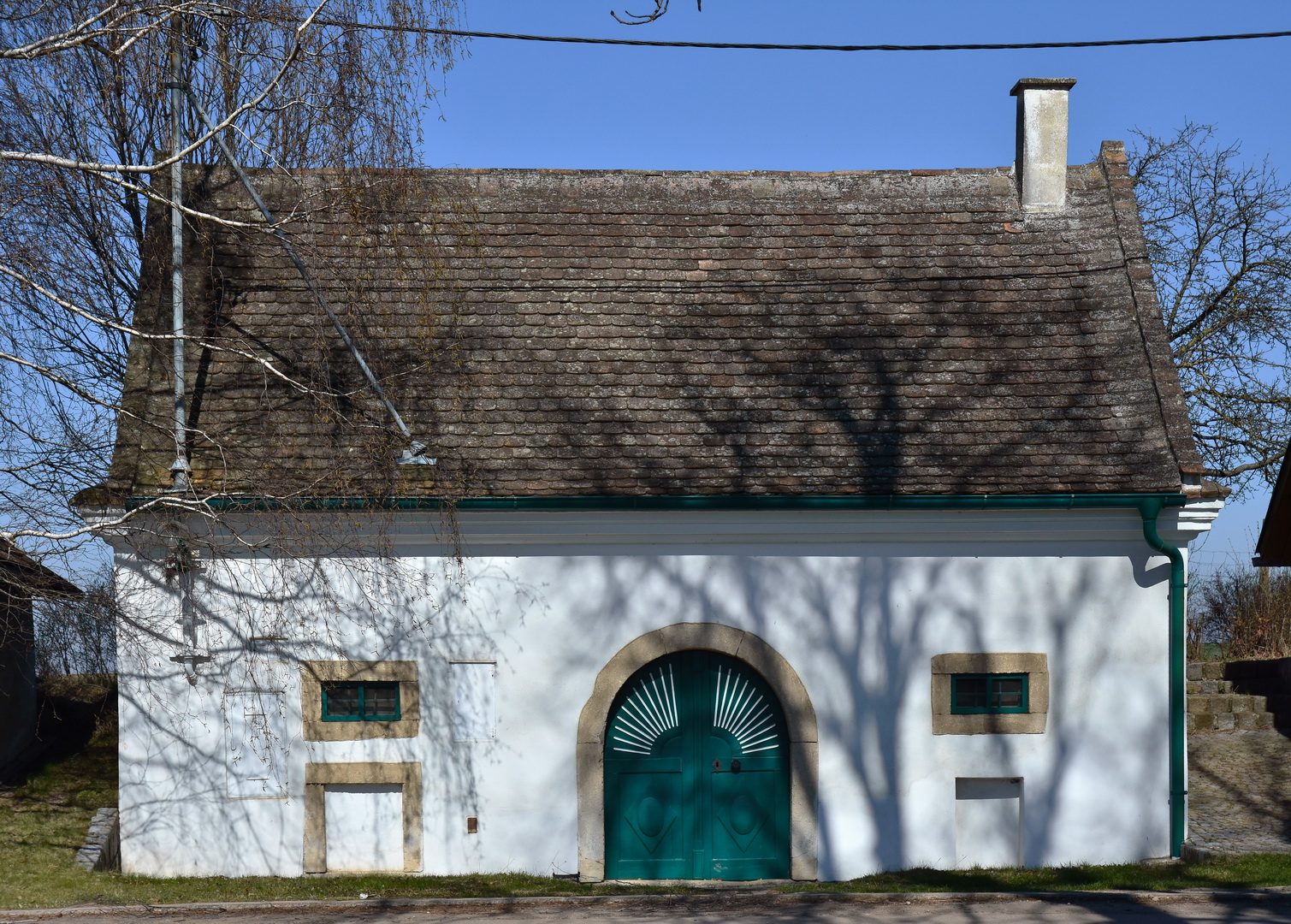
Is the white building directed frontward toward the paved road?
yes

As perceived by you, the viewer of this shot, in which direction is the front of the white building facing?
facing the viewer

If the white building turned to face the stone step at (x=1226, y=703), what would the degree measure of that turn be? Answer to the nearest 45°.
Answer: approximately 135° to its left

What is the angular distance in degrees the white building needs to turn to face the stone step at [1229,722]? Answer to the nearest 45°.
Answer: approximately 135° to its left

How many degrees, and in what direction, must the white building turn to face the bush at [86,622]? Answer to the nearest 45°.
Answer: approximately 90° to its right

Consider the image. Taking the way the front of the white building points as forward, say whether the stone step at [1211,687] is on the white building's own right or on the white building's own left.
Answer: on the white building's own left
